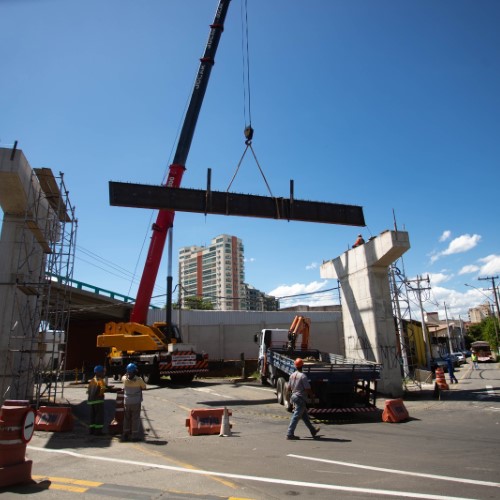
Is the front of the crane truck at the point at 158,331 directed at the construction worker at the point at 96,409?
no

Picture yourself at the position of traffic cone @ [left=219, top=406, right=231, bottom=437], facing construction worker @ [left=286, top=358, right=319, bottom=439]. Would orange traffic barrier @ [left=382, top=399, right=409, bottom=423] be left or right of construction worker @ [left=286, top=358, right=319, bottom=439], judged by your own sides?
left

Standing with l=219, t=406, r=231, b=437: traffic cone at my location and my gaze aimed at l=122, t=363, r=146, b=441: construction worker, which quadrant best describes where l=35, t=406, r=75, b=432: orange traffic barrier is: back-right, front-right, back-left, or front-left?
front-right

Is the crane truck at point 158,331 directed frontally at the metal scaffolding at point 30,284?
no

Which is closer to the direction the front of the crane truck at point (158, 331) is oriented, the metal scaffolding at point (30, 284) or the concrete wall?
the concrete wall
